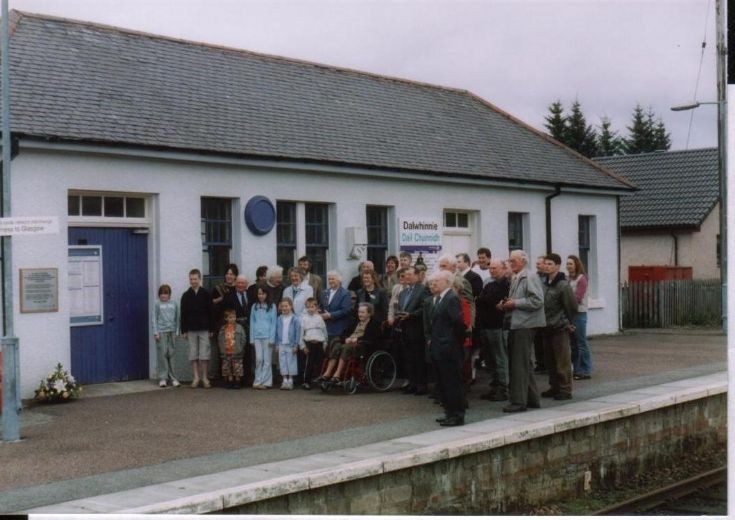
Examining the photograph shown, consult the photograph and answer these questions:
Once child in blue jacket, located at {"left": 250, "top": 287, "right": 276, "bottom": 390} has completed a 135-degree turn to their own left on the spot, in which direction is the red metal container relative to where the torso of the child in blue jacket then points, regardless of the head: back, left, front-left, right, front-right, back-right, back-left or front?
front

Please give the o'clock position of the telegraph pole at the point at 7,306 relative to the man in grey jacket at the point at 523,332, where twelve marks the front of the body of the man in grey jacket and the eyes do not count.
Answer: The telegraph pole is roughly at 11 o'clock from the man in grey jacket.

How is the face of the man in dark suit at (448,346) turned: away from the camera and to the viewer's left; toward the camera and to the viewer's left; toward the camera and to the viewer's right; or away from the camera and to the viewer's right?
toward the camera and to the viewer's left

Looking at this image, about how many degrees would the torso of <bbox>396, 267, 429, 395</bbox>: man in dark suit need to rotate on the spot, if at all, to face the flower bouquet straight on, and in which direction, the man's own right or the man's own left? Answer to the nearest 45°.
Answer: approximately 45° to the man's own right

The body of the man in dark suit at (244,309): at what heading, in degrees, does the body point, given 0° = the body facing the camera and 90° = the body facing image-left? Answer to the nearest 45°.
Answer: approximately 0°

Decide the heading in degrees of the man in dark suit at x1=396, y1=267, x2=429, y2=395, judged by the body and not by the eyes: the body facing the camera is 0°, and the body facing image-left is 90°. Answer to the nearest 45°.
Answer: approximately 45°

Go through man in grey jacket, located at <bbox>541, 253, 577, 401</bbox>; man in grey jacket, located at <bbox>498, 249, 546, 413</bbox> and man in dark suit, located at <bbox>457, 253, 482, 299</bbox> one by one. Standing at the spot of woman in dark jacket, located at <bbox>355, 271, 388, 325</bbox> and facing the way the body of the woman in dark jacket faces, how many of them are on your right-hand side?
0

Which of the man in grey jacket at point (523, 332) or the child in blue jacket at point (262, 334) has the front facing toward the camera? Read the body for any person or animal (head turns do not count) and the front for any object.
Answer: the child in blue jacket

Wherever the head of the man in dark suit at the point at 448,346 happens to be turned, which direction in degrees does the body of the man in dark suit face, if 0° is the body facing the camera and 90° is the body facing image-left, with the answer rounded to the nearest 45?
approximately 45°

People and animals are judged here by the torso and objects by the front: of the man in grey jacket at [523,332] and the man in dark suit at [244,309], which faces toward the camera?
the man in dark suit

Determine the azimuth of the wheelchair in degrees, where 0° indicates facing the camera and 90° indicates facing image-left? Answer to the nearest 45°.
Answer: approximately 45°

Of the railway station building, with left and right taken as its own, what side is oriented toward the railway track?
front

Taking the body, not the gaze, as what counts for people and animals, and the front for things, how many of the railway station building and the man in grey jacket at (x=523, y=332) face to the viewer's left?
1

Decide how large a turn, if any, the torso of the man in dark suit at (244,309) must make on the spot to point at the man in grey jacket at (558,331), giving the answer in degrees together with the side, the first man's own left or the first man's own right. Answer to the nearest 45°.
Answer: approximately 45° to the first man's own left
